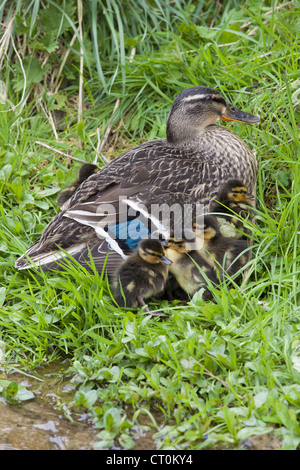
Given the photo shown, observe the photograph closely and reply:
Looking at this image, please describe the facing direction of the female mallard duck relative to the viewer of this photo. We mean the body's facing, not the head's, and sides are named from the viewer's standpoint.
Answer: facing to the right of the viewer

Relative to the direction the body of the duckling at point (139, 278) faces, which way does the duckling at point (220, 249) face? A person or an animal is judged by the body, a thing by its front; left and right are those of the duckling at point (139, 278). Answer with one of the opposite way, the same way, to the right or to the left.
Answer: the opposite way

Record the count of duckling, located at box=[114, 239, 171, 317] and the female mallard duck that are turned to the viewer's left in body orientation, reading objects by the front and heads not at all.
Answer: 0

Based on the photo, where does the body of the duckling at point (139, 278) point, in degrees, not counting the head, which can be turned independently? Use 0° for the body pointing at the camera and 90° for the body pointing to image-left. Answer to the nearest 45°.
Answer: approximately 270°

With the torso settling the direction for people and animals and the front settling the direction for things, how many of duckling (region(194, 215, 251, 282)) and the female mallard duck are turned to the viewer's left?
1

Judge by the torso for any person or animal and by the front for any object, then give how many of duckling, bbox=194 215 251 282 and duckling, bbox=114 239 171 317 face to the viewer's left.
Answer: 1

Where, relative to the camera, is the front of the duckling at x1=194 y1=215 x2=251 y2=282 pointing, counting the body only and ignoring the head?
to the viewer's left

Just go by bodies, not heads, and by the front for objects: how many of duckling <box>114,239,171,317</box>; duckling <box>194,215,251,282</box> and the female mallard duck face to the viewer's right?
2
